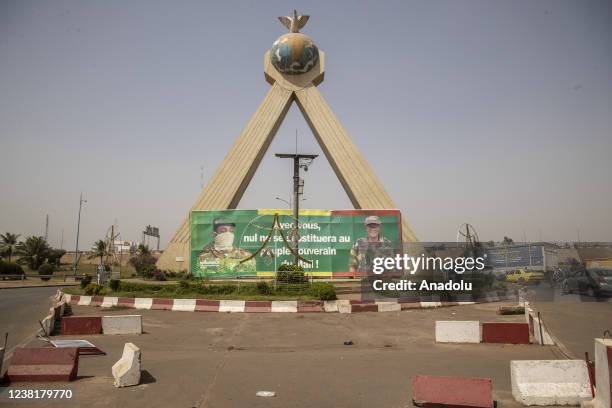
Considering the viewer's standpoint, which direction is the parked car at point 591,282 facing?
facing to the left of the viewer

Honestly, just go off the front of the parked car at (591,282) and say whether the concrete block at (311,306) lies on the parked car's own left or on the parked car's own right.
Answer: on the parked car's own left

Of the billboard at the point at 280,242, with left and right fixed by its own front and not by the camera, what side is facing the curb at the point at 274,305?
front

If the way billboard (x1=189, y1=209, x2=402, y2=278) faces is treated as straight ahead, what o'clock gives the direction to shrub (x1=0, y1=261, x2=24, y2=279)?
The shrub is roughly at 4 o'clock from the billboard.

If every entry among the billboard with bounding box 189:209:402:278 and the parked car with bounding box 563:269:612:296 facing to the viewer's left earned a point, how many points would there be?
1

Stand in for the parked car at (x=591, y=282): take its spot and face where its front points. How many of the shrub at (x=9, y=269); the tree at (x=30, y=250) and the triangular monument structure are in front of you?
3

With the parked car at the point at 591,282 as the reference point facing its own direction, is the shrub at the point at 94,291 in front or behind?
in front

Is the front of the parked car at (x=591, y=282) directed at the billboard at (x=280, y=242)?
yes

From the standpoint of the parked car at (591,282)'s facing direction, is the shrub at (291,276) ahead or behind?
ahead

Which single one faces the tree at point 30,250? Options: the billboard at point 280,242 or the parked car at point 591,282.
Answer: the parked car

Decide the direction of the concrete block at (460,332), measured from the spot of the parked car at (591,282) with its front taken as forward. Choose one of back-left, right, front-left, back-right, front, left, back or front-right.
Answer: left

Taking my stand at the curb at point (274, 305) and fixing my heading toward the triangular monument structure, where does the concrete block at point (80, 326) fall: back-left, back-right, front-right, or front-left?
back-left

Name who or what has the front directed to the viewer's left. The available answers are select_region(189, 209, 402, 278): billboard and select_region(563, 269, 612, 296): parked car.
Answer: the parked car

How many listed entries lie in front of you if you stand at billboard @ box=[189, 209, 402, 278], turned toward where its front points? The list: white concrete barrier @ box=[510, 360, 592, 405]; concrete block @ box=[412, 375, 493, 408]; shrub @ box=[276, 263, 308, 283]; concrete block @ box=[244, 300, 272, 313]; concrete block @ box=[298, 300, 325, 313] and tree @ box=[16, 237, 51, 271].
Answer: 5
